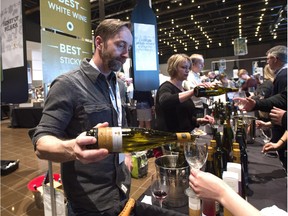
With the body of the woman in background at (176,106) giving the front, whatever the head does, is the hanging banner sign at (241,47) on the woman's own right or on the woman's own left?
on the woman's own left

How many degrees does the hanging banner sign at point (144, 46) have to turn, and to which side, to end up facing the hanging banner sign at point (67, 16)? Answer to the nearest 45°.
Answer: approximately 45° to its right

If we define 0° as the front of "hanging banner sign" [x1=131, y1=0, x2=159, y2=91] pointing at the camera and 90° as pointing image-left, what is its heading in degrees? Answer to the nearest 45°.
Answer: approximately 0°

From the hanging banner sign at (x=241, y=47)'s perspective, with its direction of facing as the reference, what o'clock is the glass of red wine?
The glass of red wine is roughly at 12 o'clock from the hanging banner sign.

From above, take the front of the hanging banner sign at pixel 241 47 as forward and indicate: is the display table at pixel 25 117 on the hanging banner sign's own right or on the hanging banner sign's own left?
on the hanging banner sign's own right

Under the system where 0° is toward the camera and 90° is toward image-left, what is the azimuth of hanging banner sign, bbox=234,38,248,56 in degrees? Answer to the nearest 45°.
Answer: approximately 0°

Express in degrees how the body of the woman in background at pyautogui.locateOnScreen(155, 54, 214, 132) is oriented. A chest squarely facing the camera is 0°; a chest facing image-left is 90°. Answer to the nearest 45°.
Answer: approximately 315°

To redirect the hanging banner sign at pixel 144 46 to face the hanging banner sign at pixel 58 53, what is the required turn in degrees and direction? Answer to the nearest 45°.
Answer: approximately 45° to its right

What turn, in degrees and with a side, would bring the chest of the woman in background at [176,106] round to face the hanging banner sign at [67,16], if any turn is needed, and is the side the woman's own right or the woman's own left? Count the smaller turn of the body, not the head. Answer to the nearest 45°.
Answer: approximately 90° to the woman's own right

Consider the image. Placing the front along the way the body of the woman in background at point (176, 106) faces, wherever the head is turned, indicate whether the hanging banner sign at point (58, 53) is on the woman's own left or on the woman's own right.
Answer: on the woman's own right
